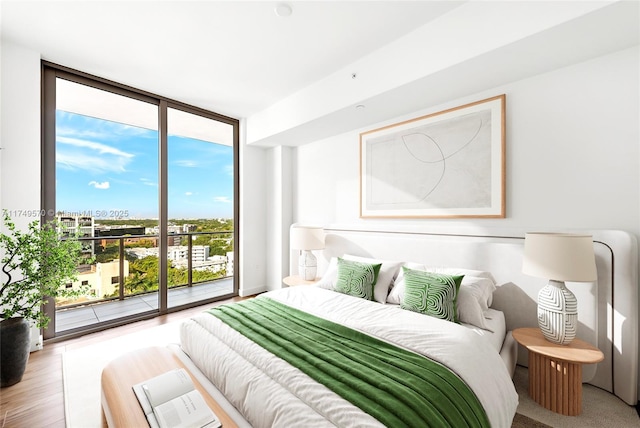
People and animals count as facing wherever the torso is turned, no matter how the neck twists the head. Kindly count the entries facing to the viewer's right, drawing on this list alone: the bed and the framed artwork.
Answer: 0

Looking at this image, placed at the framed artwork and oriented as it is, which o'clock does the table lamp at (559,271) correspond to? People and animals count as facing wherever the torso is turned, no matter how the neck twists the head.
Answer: The table lamp is roughly at 9 o'clock from the framed artwork.

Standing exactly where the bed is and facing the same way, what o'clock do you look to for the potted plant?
The potted plant is roughly at 1 o'clock from the bed.

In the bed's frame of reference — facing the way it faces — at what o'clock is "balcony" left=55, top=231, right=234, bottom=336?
The balcony is roughly at 2 o'clock from the bed.

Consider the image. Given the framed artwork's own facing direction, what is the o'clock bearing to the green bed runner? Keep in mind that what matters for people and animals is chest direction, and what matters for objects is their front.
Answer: The green bed runner is roughly at 11 o'clock from the framed artwork.

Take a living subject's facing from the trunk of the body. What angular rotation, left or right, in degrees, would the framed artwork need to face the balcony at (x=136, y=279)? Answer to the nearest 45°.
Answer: approximately 45° to its right

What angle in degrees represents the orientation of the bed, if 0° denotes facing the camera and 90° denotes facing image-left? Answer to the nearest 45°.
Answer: approximately 45°

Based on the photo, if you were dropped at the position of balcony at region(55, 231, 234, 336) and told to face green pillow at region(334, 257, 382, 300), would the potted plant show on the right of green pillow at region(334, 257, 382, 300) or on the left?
right

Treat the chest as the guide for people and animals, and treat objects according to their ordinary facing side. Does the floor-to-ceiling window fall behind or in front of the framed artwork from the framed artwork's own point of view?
in front

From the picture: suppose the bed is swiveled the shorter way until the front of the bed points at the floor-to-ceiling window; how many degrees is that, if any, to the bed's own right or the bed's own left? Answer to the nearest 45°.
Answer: approximately 45° to the bed's own right

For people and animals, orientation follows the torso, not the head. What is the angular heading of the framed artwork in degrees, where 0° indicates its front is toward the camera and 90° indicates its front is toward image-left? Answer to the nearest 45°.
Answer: approximately 45°
